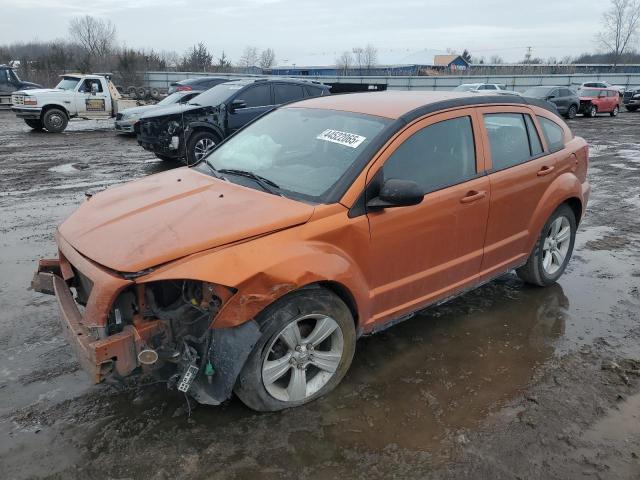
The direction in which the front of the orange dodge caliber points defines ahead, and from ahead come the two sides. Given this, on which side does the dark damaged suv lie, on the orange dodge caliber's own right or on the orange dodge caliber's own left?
on the orange dodge caliber's own right

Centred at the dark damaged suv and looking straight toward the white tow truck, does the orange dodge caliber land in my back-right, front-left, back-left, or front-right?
back-left

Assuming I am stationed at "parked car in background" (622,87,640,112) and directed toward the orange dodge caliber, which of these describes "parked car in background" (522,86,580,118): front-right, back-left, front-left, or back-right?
front-right

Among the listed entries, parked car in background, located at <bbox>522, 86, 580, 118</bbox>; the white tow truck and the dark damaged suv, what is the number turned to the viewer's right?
0

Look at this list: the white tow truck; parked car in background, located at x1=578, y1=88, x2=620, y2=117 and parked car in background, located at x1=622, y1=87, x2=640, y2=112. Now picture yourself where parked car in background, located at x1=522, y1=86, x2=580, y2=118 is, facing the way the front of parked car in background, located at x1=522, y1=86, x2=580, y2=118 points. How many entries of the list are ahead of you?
1

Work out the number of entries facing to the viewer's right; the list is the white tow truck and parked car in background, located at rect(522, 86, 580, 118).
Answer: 0

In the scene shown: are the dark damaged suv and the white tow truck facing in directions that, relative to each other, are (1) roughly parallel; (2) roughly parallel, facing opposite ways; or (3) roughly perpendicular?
roughly parallel

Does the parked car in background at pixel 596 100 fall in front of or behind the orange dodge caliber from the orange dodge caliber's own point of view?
behind

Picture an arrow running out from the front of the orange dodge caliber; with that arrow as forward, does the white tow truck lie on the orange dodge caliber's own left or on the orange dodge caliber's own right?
on the orange dodge caliber's own right

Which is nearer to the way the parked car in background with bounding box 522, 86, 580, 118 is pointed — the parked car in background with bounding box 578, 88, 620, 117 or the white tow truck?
the white tow truck

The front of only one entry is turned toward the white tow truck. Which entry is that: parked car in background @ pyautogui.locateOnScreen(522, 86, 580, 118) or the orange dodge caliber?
the parked car in background

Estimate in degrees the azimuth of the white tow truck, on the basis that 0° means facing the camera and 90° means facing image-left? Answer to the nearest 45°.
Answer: approximately 45°

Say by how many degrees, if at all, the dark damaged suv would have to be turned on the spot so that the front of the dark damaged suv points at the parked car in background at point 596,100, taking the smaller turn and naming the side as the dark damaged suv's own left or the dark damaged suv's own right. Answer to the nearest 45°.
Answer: approximately 180°

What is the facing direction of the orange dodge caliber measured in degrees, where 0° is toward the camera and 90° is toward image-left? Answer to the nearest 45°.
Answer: approximately 45°

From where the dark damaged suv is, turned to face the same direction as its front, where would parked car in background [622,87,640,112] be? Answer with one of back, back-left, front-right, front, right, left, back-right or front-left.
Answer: back

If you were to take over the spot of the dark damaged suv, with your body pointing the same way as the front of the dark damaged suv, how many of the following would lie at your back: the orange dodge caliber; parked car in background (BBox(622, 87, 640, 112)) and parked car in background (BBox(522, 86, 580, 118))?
2

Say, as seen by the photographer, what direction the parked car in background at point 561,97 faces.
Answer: facing the viewer and to the left of the viewer
